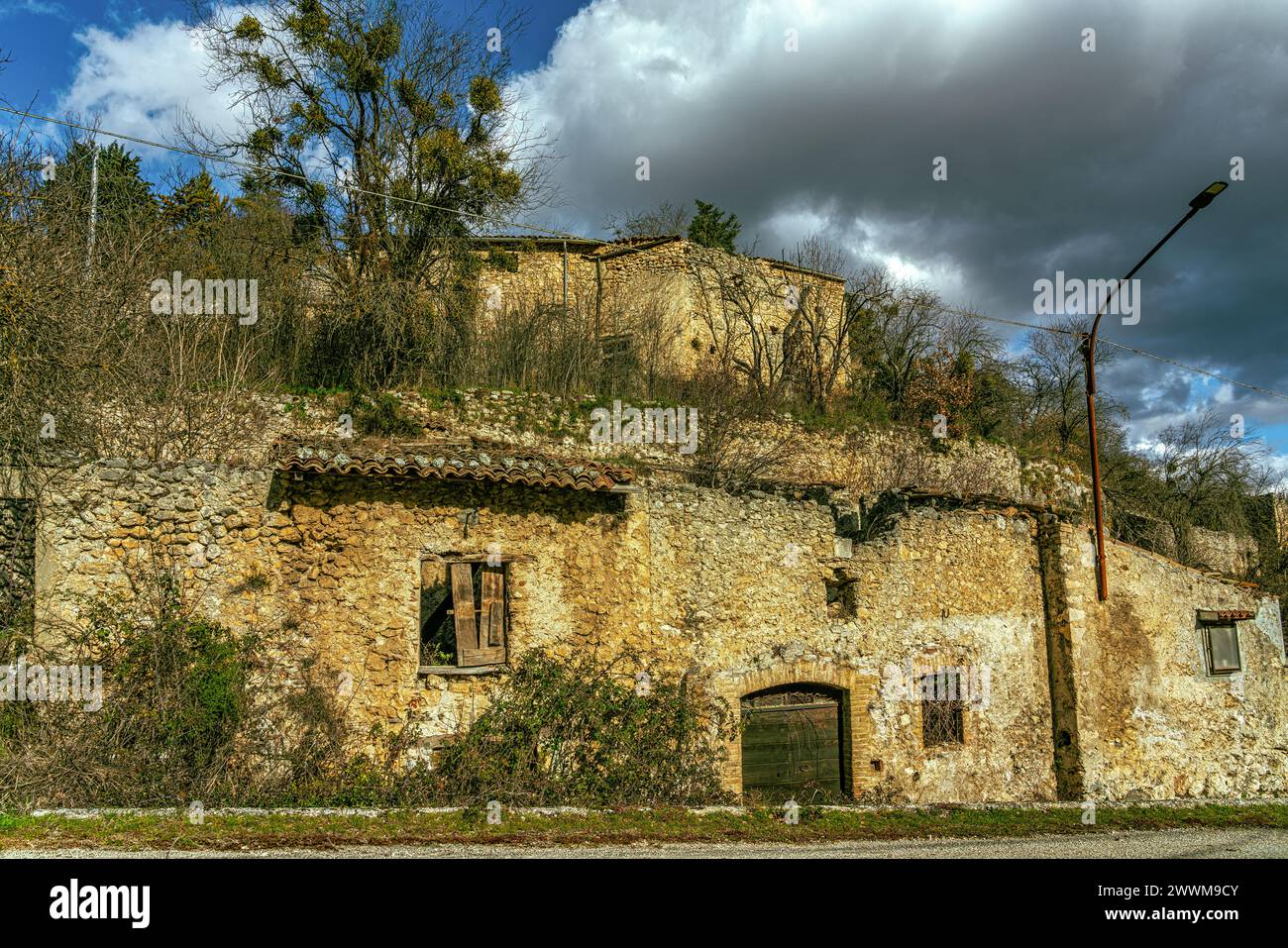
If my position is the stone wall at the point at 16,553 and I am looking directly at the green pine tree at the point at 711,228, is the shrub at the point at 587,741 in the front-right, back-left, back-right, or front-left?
front-right

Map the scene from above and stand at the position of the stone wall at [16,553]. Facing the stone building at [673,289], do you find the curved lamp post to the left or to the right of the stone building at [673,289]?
right

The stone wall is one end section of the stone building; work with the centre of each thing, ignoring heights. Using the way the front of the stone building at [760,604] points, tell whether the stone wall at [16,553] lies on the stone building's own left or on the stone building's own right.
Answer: on the stone building's own right

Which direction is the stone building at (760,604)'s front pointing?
toward the camera

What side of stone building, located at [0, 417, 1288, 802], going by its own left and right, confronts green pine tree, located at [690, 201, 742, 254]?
back

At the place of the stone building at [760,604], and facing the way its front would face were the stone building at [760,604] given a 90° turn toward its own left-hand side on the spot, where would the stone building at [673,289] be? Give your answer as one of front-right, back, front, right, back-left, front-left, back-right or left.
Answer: left
